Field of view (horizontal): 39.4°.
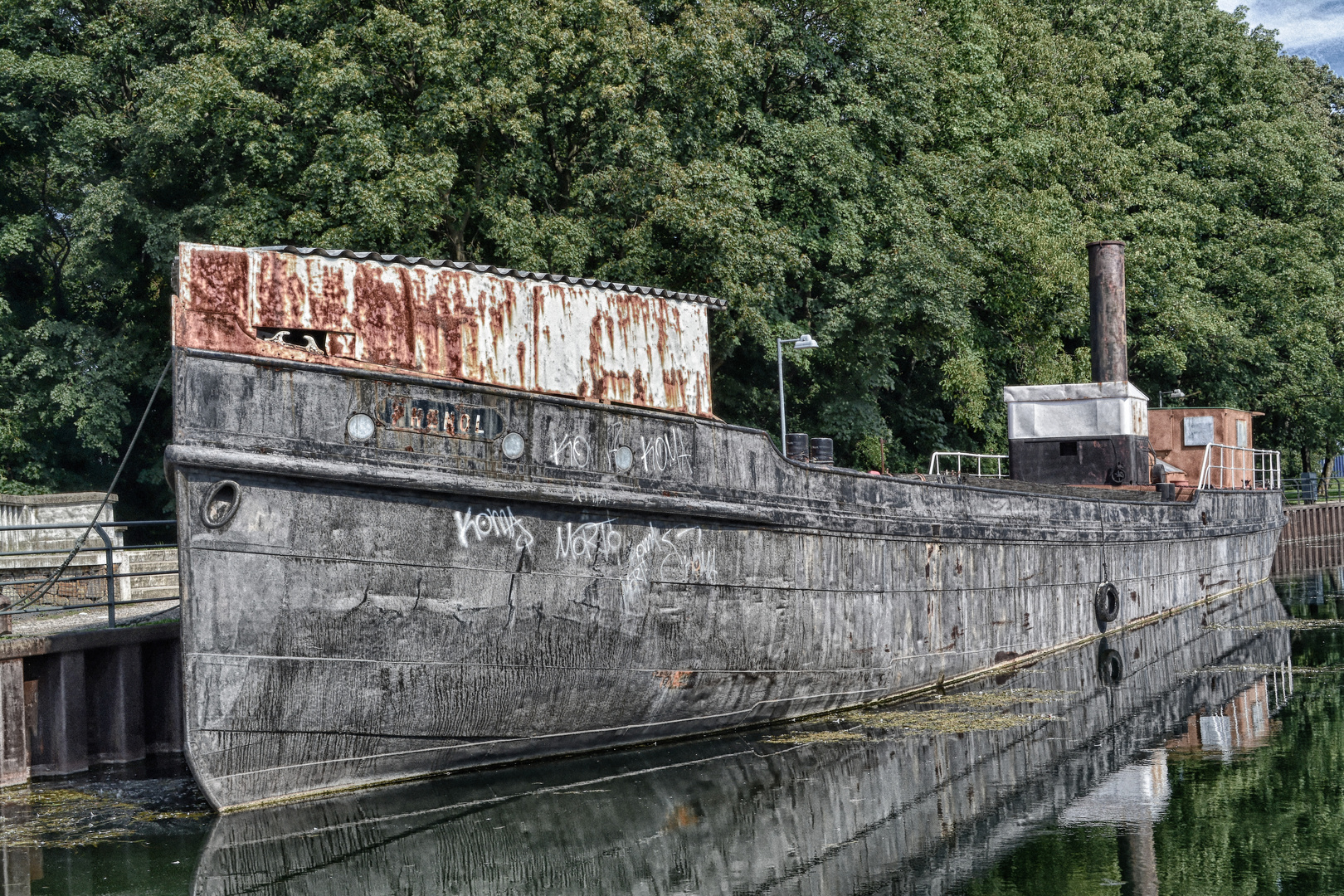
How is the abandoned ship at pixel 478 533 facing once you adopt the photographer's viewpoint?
facing the viewer and to the left of the viewer

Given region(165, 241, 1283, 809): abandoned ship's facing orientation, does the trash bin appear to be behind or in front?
behind

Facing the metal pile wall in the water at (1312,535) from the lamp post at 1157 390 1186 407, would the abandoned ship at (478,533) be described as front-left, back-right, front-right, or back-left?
back-right

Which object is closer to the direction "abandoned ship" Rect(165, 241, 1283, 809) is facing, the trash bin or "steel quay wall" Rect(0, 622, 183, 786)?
the steel quay wall

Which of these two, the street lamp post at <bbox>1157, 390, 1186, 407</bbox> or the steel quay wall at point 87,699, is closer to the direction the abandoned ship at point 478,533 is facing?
the steel quay wall

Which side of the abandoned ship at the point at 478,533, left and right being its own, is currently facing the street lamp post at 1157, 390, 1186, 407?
back

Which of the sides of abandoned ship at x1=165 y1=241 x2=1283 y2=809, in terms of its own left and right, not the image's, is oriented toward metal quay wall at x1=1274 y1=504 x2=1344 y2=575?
back
